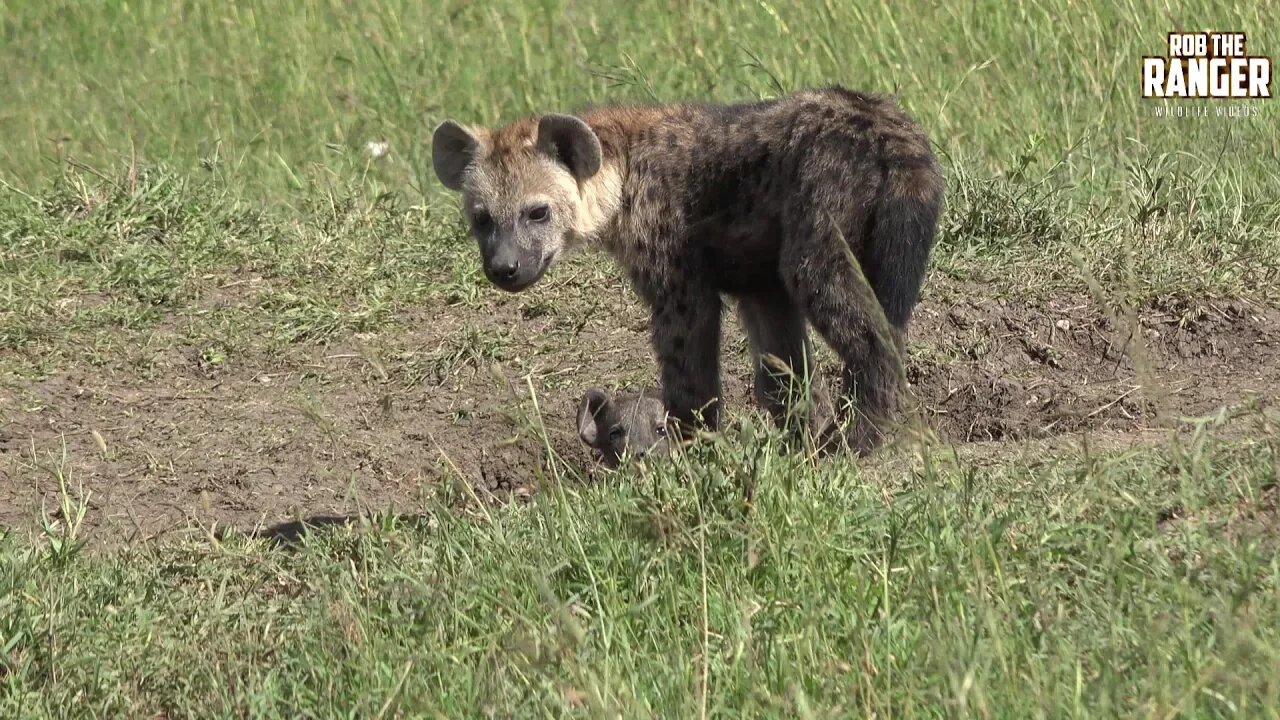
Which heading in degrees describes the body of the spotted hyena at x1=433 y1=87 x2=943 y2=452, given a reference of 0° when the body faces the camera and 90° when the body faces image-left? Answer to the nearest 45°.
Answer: approximately 90°
